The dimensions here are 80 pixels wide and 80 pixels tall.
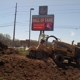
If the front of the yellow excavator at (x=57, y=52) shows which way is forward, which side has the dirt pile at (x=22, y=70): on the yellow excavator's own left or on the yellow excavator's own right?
on the yellow excavator's own left

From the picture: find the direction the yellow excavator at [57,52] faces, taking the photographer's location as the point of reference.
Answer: facing to the left of the viewer
